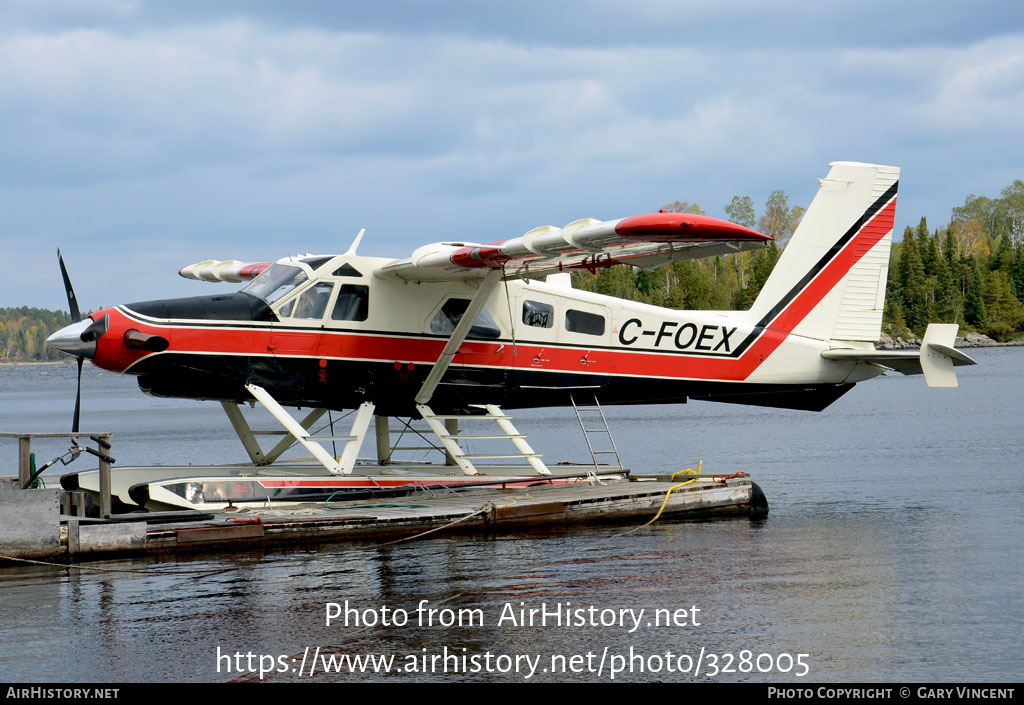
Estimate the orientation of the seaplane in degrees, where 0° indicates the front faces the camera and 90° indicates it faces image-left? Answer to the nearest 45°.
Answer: approximately 45°

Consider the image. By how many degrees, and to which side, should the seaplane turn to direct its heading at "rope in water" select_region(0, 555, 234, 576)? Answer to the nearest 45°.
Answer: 0° — it already faces it

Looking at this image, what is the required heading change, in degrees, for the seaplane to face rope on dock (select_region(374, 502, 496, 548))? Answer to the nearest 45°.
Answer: approximately 45° to its left
